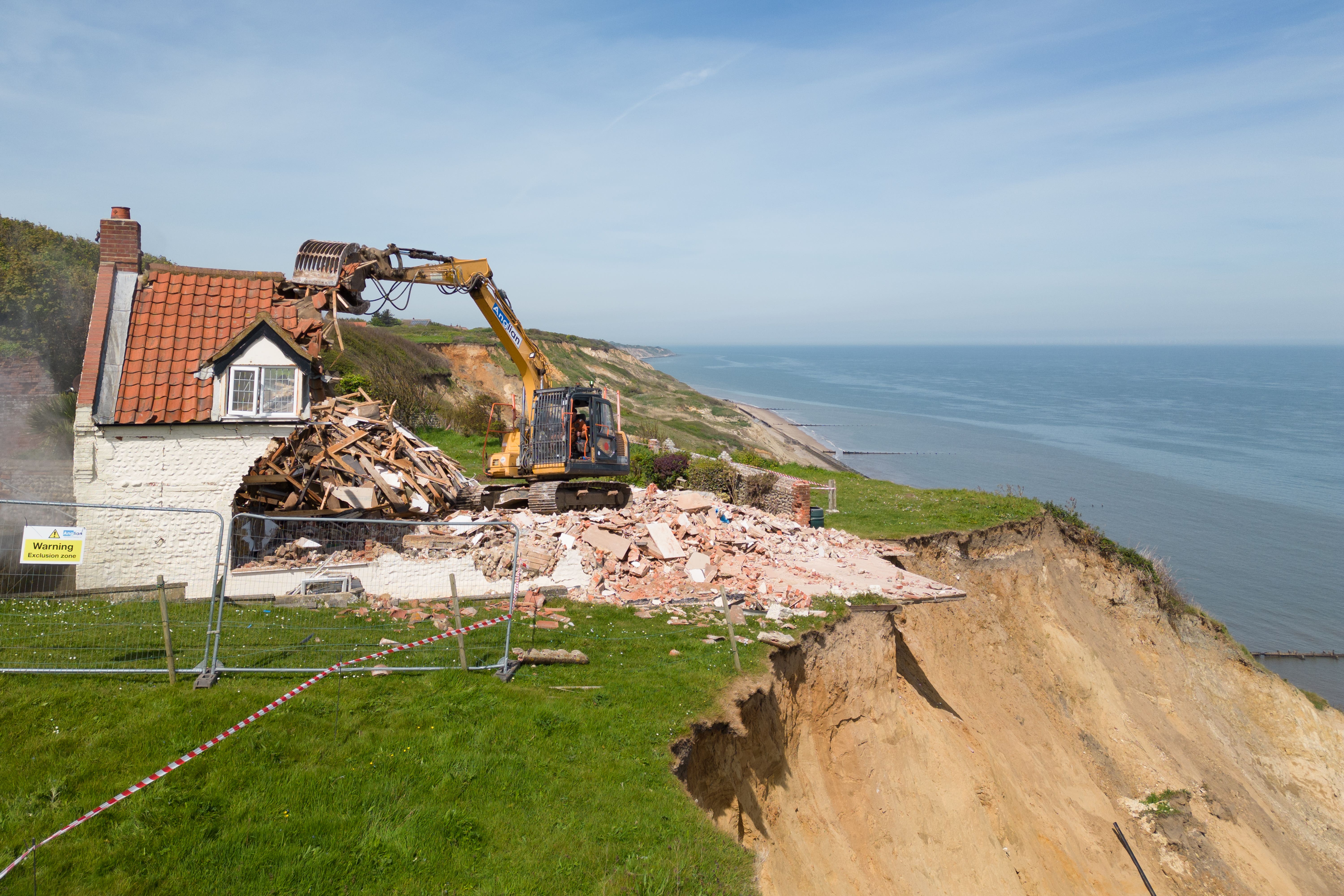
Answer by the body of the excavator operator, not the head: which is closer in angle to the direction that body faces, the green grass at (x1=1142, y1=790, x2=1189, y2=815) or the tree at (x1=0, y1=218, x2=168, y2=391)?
the tree

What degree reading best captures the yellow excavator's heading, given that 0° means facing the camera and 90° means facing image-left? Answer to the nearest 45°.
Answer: approximately 45°

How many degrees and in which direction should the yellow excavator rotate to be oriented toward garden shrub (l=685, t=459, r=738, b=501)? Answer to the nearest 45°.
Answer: approximately 180°

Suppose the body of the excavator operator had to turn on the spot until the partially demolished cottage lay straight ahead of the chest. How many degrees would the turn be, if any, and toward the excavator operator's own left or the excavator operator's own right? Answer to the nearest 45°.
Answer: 0° — they already face it

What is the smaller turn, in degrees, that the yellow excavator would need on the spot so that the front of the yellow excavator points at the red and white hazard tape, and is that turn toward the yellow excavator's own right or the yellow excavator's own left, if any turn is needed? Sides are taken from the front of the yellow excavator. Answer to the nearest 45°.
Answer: approximately 45° to the yellow excavator's own left

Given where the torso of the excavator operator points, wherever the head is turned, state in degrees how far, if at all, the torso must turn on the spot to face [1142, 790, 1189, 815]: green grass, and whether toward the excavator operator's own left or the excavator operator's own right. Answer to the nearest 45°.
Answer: approximately 135° to the excavator operator's own left

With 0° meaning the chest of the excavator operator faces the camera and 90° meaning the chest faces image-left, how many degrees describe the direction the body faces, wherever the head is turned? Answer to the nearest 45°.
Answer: approximately 45°
